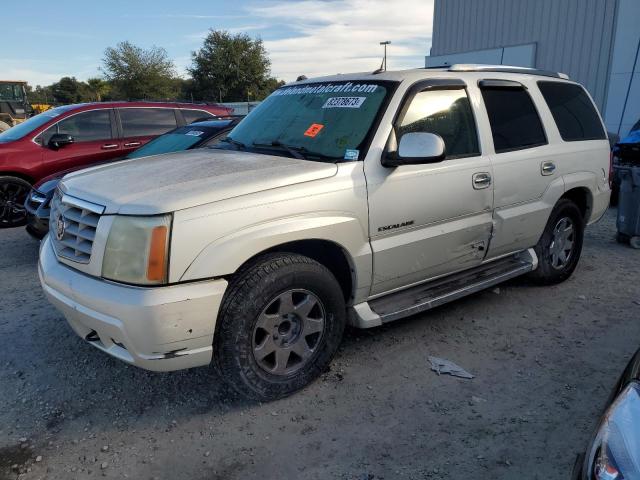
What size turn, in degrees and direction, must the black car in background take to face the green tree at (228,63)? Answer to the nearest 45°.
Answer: approximately 135° to its right

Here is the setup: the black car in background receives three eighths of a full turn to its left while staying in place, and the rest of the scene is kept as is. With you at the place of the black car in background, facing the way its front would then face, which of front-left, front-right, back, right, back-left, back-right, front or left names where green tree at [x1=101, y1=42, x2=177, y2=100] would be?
left

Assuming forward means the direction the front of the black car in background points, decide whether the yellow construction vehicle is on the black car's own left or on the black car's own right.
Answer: on the black car's own right

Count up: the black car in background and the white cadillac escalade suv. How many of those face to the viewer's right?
0

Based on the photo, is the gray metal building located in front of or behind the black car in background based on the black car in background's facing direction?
behind

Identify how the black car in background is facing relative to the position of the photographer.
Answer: facing the viewer and to the left of the viewer

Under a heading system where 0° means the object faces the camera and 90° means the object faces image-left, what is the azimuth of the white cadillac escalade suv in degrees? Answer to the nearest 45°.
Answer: approximately 45°

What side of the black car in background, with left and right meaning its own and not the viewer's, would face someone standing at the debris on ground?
left

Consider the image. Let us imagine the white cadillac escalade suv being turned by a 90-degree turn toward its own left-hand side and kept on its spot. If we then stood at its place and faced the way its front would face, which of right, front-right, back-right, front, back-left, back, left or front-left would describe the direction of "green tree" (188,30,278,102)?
back-left
